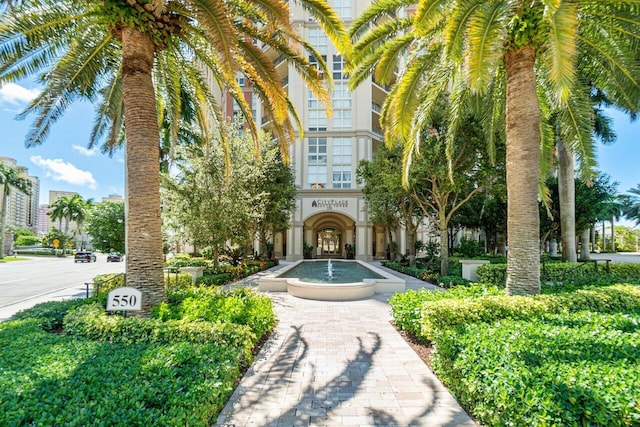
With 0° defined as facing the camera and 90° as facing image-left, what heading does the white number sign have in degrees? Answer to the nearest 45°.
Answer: approximately 0°

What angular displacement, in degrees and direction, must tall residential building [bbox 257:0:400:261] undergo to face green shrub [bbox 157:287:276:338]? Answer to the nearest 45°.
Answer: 0° — it already faces it

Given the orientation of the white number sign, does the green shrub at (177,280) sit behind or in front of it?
behind

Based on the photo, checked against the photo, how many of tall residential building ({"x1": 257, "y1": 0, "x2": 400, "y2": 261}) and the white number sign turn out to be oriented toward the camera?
2

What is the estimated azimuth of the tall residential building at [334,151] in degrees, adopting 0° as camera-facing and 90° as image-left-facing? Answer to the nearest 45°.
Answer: approximately 0°
